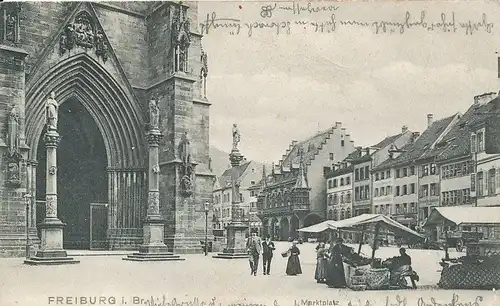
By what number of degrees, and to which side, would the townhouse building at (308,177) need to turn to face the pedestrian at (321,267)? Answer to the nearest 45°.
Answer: approximately 45° to its left

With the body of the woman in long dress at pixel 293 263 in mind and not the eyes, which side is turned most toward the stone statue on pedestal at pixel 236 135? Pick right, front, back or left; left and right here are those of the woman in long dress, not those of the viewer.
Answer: back

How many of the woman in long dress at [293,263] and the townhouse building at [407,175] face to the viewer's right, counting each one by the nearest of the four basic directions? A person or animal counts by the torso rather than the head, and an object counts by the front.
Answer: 0

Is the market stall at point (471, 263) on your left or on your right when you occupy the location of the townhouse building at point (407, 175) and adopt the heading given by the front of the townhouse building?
on your left

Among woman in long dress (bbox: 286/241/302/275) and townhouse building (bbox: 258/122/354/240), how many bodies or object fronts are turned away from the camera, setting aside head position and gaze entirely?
0

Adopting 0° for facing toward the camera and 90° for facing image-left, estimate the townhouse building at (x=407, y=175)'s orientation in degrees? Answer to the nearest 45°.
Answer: approximately 45°

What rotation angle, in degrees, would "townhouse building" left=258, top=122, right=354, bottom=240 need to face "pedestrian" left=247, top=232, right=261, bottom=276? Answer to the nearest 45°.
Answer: approximately 45° to its left

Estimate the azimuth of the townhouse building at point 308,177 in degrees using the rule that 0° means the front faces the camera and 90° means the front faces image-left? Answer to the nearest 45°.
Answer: approximately 45°

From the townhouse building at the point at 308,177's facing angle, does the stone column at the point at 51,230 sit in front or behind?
in front

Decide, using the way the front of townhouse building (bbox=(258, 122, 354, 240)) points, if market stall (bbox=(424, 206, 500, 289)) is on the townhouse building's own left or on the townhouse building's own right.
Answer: on the townhouse building's own left
